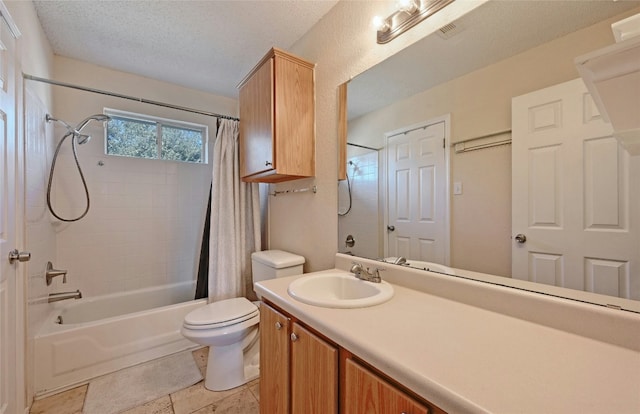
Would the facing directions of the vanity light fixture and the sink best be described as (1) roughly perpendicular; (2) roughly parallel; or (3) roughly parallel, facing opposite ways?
roughly parallel

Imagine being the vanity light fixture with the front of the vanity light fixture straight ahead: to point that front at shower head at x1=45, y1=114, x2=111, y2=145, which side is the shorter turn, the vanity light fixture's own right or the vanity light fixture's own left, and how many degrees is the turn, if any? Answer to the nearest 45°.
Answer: approximately 45° to the vanity light fixture's own right

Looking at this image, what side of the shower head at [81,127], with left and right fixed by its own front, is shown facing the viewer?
right

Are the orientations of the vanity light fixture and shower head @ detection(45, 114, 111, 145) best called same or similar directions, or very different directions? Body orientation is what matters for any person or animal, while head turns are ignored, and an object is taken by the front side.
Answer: very different directions

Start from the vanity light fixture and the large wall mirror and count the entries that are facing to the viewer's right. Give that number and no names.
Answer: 0

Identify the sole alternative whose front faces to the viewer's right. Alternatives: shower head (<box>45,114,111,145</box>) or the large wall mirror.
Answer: the shower head

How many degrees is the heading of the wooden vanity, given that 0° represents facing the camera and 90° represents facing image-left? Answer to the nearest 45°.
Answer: approximately 45°

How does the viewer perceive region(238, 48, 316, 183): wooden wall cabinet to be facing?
facing the viewer and to the left of the viewer

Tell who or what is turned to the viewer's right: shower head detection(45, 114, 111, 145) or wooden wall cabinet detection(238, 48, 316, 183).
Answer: the shower head
